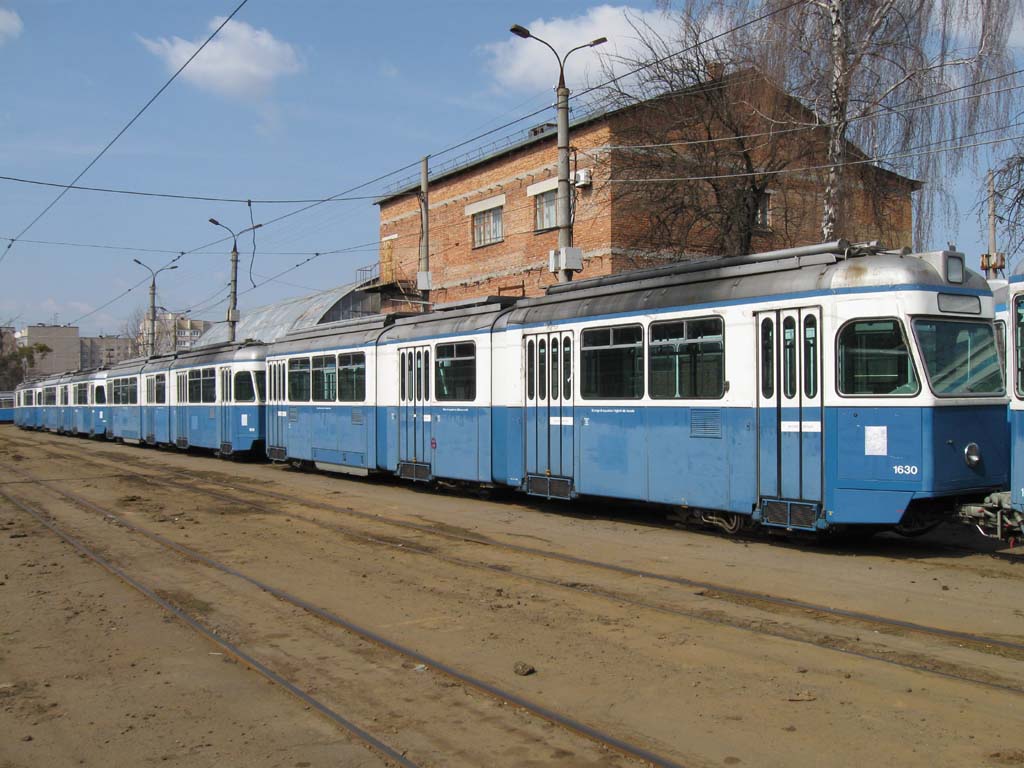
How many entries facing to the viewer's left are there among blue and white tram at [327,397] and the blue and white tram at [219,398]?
0

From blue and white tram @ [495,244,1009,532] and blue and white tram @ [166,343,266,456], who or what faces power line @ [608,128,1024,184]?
blue and white tram @ [166,343,266,456]

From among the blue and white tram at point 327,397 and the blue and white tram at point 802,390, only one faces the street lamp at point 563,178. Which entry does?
the blue and white tram at point 327,397

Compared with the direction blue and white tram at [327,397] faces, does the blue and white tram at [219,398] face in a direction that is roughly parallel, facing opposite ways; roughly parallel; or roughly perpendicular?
roughly parallel

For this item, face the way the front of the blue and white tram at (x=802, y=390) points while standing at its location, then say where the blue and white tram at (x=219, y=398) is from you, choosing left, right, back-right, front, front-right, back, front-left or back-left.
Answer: back

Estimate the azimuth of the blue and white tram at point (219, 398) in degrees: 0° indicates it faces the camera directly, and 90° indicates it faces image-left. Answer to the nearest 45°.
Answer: approximately 315°

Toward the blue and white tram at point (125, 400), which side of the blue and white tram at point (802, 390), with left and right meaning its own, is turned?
back

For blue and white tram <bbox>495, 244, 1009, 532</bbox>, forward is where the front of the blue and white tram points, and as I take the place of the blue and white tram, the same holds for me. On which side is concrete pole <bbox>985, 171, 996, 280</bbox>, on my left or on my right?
on my left

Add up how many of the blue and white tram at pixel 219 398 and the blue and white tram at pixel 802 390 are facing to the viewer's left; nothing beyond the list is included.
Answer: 0

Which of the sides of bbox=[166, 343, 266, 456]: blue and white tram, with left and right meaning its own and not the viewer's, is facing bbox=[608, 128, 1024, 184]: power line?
front

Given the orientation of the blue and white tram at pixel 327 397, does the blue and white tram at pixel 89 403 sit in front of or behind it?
behind

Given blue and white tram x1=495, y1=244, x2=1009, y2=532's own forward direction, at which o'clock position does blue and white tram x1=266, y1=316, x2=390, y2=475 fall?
blue and white tram x1=266, y1=316, x2=390, y2=475 is roughly at 6 o'clock from blue and white tram x1=495, y1=244, x2=1009, y2=532.

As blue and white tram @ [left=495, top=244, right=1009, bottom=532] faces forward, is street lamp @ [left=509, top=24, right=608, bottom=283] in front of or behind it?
behind

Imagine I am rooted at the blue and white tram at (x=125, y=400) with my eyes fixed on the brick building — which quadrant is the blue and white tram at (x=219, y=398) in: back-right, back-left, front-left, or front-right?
front-right
